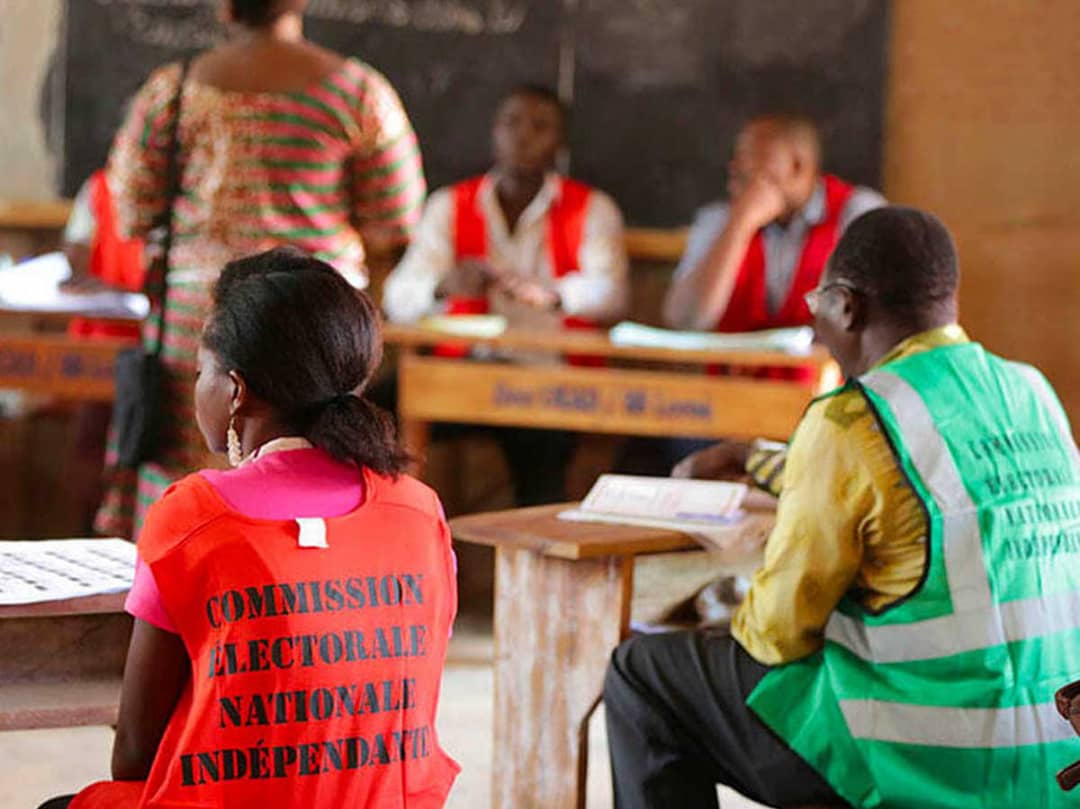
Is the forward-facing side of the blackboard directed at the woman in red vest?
yes

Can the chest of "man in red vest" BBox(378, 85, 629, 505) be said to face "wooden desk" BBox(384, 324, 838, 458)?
yes

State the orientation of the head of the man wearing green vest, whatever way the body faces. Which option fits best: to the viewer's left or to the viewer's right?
to the viewer's left

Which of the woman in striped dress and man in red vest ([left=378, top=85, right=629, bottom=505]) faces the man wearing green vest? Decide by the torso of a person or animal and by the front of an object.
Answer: the man in red vest

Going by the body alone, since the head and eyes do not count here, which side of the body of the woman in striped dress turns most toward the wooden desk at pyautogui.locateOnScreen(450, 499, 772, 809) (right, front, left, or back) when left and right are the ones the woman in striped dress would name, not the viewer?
back

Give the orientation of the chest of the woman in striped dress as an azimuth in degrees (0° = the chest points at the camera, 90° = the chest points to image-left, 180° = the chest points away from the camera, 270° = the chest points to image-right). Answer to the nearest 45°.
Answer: approximately 180°

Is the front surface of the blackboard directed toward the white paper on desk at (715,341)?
yes
